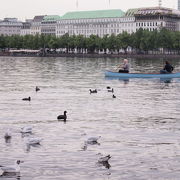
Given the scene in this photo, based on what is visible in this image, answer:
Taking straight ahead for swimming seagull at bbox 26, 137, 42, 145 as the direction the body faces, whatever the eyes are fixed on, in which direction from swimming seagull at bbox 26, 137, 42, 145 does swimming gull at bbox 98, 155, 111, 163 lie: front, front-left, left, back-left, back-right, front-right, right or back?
back-left

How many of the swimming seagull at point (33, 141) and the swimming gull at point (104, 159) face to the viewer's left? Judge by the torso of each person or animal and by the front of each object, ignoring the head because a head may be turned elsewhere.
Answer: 1

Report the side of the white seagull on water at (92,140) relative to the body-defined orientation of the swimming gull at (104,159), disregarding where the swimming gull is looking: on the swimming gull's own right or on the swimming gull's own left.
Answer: on the swimming gull's own left

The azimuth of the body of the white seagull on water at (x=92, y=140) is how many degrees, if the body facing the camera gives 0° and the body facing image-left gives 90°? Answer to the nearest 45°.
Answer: approximately 90°

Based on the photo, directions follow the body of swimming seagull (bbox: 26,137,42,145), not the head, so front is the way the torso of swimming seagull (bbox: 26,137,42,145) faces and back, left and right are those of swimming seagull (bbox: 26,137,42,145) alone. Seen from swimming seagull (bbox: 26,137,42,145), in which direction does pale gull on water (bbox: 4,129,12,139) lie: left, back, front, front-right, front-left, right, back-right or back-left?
front-right

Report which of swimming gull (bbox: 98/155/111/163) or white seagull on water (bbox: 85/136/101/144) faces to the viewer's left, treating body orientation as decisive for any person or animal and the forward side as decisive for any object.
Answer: the white seagull on water

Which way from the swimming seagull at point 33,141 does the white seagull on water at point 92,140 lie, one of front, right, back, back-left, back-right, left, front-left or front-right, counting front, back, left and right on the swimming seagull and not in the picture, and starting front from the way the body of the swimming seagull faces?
back

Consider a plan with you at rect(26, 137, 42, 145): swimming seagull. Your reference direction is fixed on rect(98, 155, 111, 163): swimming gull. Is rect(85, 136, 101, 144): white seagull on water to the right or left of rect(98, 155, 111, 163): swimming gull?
left

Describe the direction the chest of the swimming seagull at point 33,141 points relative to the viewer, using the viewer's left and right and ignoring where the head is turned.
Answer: facing to the left of the viewer

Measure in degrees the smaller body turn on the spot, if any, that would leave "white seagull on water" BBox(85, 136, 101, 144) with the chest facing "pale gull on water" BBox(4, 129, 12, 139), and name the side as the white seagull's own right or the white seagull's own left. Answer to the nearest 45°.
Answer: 0° — it already faces it

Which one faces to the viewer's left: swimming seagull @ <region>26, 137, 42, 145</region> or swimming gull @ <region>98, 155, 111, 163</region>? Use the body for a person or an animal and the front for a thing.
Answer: swimming seagull @ <region>26, 137, 42, 145</region>
